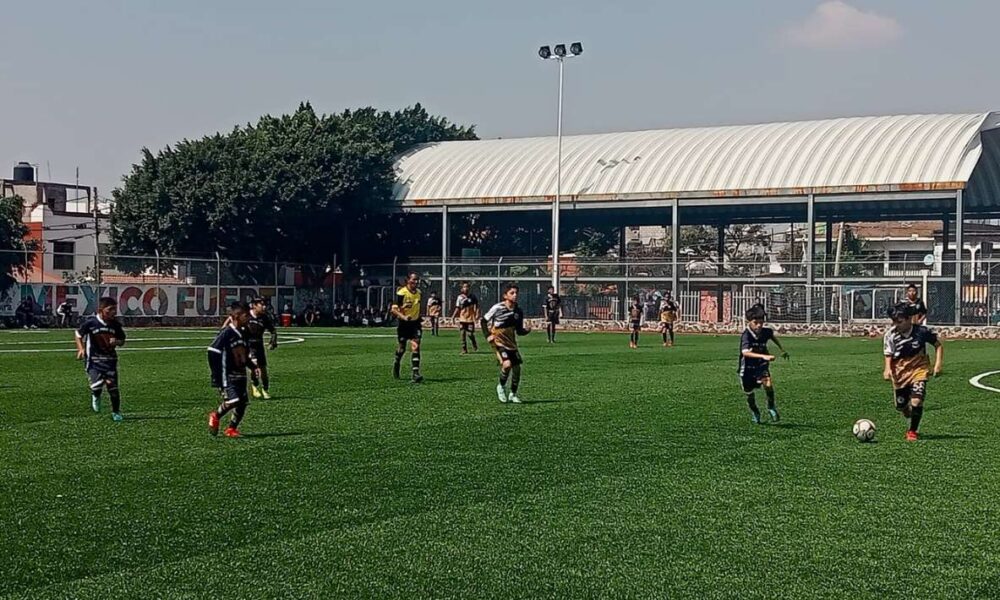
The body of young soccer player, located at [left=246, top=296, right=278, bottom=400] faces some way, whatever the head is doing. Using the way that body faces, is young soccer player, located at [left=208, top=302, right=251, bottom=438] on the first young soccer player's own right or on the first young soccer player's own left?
on the first young soccer player's own right

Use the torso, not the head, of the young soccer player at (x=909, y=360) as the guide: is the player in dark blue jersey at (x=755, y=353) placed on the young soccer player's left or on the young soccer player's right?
on the young soccer player's right

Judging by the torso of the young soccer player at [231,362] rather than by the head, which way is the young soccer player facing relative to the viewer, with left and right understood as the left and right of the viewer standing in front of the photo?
facing to the right of the viewer

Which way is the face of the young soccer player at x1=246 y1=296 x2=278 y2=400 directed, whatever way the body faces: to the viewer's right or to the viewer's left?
to the viewer's right

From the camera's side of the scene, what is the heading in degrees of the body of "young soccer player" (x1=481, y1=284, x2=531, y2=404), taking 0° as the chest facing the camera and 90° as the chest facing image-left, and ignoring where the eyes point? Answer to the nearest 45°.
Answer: approximately 315°

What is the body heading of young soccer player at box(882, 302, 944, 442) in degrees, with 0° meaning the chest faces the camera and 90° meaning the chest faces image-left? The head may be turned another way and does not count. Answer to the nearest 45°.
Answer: approximately 0°
